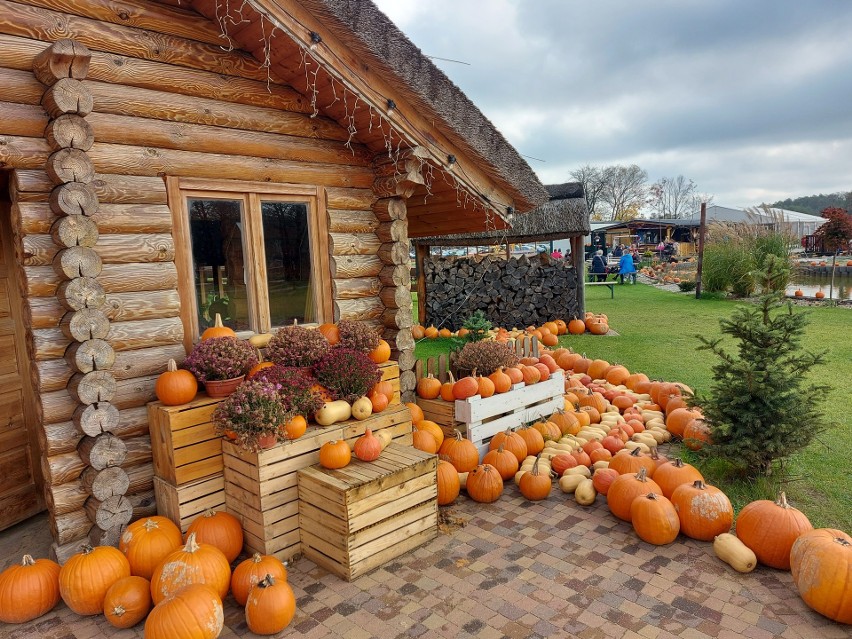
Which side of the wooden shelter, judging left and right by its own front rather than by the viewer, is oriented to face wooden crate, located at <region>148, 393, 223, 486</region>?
front

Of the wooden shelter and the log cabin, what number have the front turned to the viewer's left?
0

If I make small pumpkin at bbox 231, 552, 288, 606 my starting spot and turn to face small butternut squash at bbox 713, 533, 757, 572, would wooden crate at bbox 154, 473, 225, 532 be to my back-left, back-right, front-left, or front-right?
back-left

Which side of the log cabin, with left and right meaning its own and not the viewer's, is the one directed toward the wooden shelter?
left

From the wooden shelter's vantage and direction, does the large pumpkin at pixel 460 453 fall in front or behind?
in front

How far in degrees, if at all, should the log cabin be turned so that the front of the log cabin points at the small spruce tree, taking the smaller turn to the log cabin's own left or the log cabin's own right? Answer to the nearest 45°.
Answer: approximately 45° to the log cabin's own left

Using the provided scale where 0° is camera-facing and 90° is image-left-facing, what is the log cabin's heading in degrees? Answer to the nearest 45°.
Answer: approximately 315°

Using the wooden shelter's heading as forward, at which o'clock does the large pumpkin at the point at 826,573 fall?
The large pumpkin is roughly at 12 o'clock from the wooden shelter.

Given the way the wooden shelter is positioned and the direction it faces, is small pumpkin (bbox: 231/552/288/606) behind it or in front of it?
in front

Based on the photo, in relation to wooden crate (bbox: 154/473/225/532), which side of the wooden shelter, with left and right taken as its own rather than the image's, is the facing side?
front

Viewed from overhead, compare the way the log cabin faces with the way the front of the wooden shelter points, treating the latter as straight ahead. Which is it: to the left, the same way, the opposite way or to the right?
to the left
